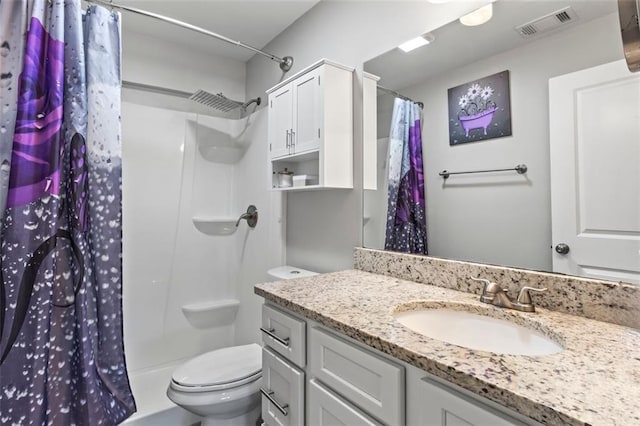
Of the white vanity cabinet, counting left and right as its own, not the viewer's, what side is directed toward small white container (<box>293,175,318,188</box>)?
right

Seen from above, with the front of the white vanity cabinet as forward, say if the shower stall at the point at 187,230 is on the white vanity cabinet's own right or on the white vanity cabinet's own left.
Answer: on the white vanity cabinet's own right

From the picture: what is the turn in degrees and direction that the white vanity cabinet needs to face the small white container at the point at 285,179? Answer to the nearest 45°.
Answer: approximately 90° to its right

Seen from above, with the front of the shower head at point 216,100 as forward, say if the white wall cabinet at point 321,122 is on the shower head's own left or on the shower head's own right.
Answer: on the shower head's own left

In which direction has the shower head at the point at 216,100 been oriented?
to the viewer's left

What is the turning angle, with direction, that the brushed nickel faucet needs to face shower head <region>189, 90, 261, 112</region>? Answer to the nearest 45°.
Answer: approximately 45° to its right

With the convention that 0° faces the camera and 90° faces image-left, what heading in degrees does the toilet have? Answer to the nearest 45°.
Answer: approximately 45°

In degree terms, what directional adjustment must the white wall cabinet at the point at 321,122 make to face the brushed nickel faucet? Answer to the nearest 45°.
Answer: approximately 90° to its left

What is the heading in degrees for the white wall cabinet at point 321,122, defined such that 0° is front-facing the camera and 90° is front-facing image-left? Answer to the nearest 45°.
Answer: approximately 45°

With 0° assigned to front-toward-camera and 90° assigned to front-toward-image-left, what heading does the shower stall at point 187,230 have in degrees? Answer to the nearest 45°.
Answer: approximately 315°
